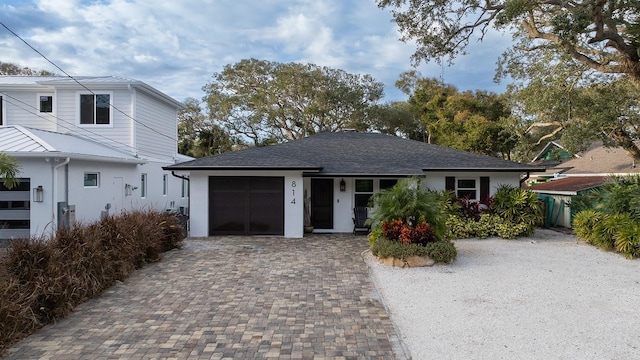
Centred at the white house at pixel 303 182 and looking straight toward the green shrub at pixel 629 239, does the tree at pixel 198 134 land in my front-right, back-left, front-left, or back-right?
back-left

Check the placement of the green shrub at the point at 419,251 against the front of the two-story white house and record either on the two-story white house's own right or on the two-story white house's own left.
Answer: on the two-story white house's own left

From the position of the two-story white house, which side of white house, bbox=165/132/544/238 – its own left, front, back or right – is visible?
right

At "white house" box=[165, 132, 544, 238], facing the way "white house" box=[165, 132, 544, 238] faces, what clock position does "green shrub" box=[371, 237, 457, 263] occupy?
The green shrub is roughly at 11 o'clock from the white house.

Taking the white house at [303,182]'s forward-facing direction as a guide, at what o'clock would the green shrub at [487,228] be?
The green shrub is roughly at 9 o'clock from the white house.

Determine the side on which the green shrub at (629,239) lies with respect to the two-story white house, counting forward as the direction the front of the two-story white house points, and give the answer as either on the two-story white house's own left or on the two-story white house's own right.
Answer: on the two-story white house's own left

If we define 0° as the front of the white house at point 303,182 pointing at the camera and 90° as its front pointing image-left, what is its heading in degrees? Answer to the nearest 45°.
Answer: approximately 0°

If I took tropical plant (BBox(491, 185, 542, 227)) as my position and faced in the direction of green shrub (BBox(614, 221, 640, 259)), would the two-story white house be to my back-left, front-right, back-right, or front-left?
back-right

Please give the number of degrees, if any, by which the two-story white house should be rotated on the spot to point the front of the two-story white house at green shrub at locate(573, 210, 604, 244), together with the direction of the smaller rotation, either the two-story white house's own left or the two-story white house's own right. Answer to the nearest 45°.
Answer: approximately 90° to the two-story white house's own left

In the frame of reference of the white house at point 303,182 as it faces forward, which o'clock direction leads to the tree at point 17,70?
The tree is roughly at 4 o'clock from the white house.

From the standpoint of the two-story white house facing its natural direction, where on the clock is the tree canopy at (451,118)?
The tree canopy is roughly at 7 o'clock from the two-story white house.
